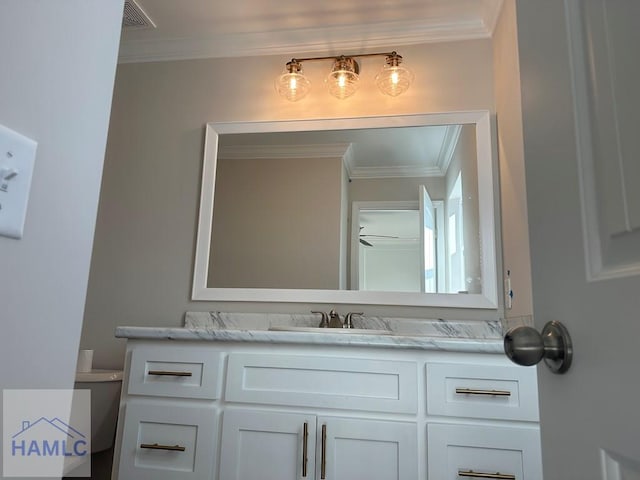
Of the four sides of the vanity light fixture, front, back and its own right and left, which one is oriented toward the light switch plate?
front

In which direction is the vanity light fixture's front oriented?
toward the camera

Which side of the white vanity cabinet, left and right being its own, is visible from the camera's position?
front

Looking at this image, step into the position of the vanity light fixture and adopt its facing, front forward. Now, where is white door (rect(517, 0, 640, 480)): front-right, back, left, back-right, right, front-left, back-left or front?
front

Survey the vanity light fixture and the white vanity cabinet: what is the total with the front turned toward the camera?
2

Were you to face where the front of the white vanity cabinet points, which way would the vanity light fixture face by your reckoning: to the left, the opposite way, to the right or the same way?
the same way
